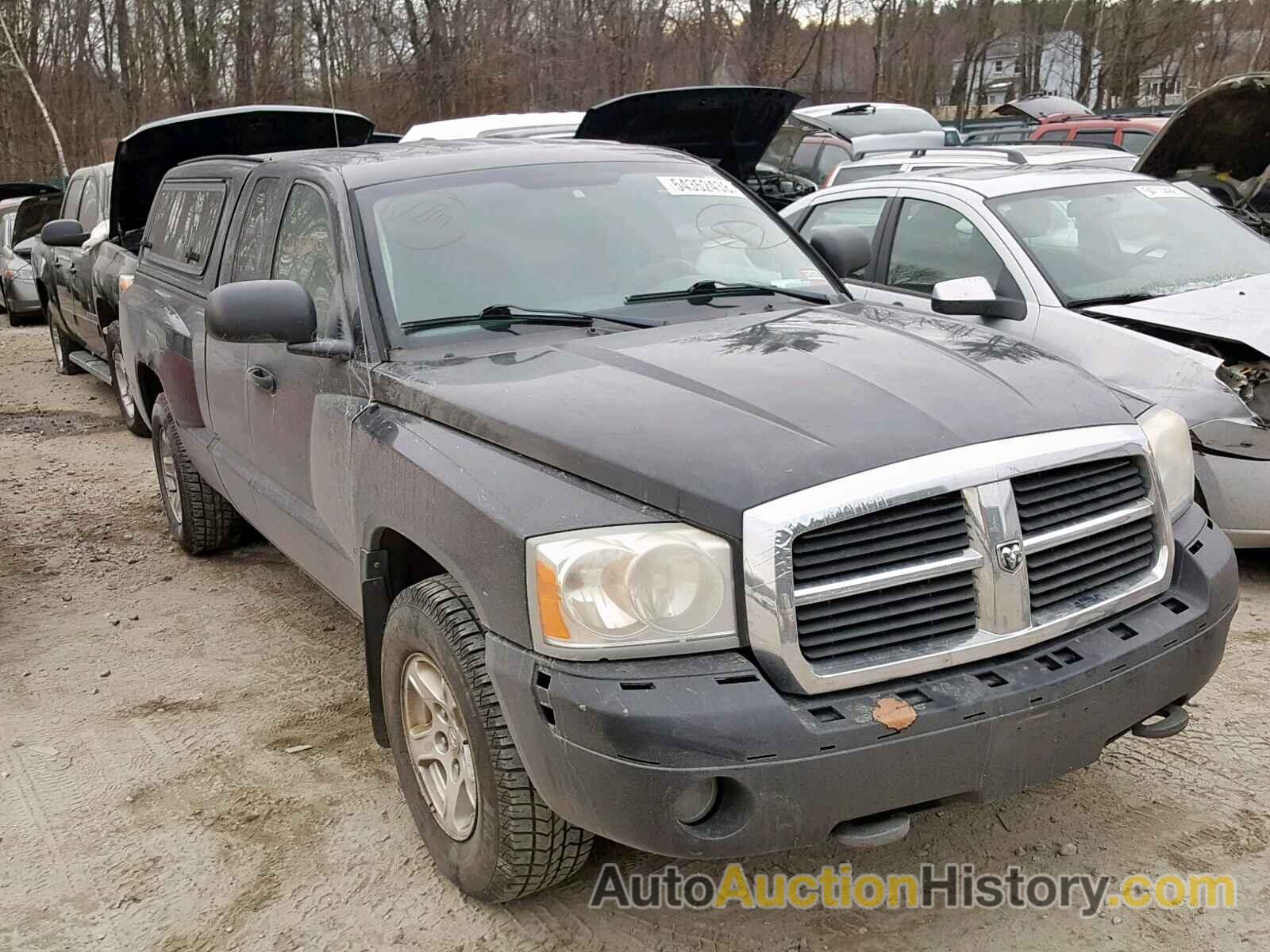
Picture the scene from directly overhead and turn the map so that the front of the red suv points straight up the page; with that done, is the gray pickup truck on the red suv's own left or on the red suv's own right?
on the red suv's own right

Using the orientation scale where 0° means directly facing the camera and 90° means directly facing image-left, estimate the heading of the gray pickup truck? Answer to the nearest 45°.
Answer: approximately 315°

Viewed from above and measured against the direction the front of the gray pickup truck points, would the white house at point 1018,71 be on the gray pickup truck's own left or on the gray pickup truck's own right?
on the gray pickup truck's own left

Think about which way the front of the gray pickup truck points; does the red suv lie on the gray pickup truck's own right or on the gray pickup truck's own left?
on the gray pickup truck's own left
